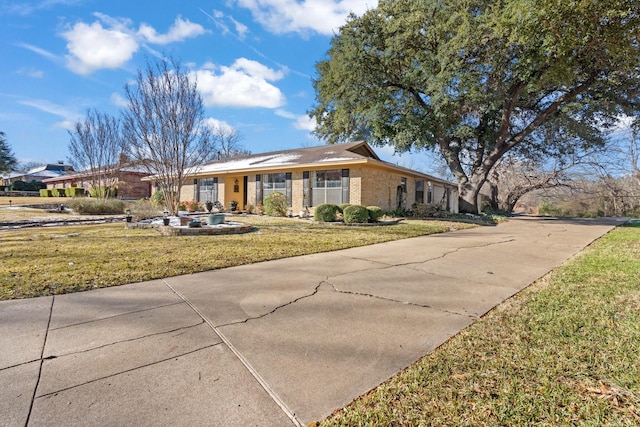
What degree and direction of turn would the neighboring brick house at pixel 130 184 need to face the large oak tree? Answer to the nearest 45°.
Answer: approximately 90° to its left

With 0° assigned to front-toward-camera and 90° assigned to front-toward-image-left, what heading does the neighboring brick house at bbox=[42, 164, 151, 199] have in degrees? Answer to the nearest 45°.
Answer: approximately 45°

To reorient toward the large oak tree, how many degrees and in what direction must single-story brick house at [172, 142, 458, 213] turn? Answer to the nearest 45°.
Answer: approximately 135° to its left

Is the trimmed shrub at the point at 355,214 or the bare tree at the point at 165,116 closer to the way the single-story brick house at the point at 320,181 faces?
the bare tree

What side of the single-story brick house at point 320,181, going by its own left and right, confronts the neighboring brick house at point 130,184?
right

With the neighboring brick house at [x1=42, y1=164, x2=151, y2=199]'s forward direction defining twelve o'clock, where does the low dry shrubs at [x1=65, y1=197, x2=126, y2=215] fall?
The low dry shrubs is roughly at 11 o'clock from the neighboring brick house.

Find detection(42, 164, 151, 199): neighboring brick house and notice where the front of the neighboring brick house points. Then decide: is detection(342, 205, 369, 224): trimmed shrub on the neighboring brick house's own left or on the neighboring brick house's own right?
on the neighboring brick house's own left

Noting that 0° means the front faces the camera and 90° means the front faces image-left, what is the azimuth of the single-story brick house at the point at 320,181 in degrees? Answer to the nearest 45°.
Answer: approximately 45°

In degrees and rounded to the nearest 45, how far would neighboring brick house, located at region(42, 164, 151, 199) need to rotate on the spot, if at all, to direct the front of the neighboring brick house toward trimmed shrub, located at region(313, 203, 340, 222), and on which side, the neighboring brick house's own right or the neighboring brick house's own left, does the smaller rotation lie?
approximately 45° to the neighboring brick house's own left
